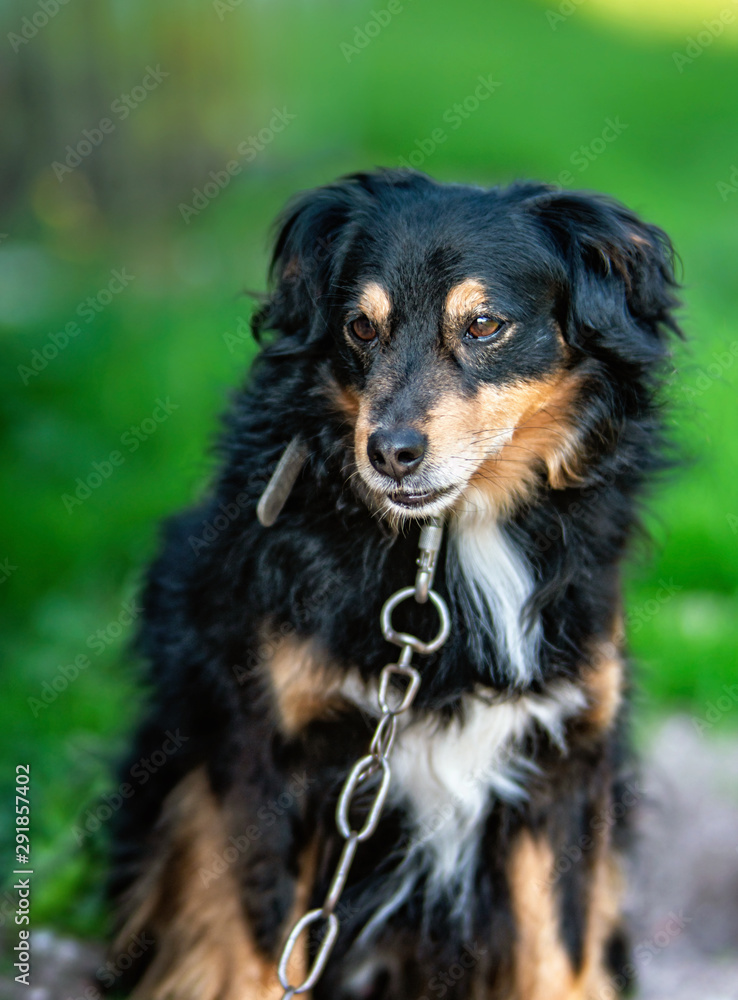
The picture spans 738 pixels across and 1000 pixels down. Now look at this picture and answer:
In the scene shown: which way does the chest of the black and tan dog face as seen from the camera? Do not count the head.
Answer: toward the camera
